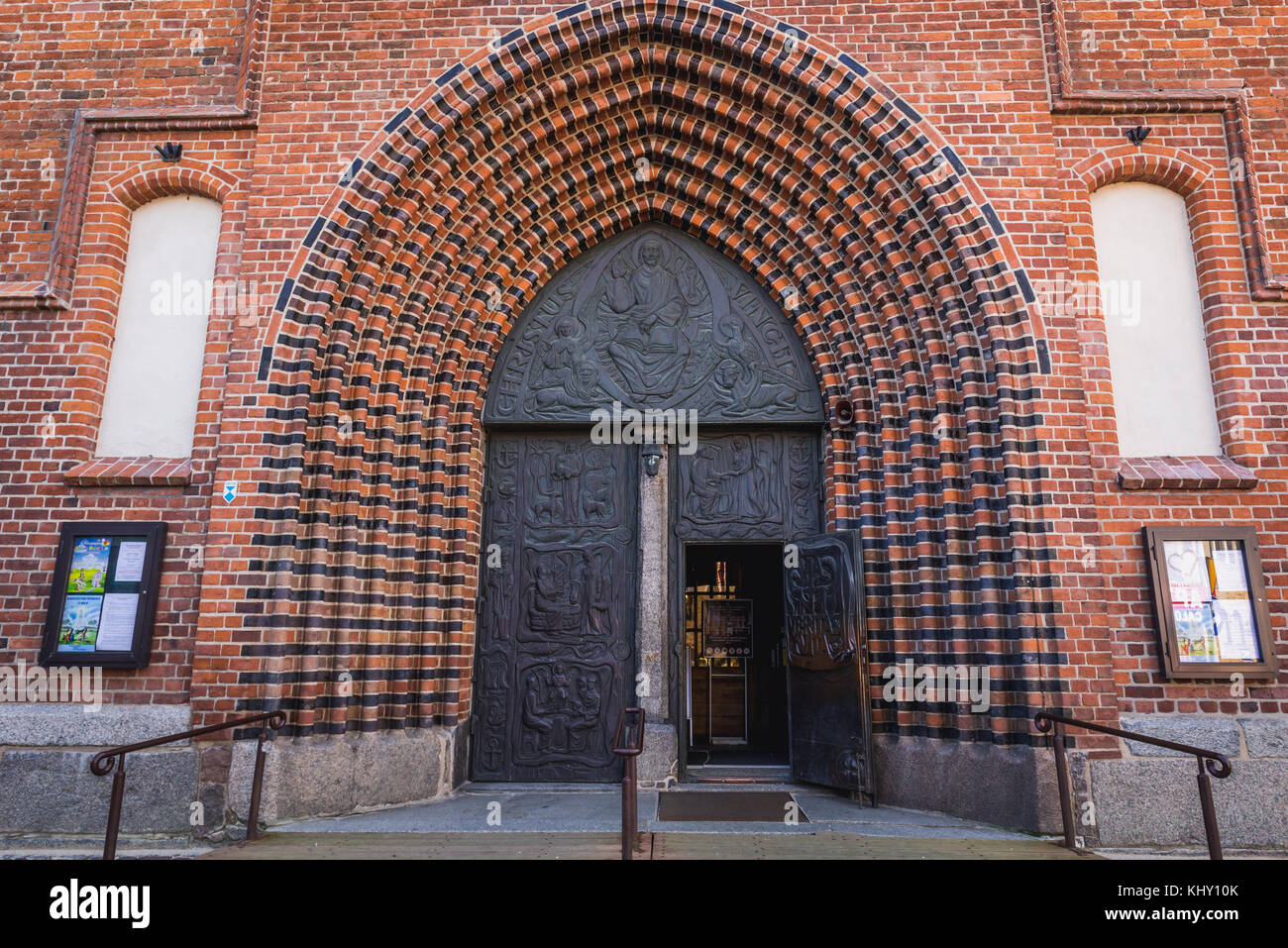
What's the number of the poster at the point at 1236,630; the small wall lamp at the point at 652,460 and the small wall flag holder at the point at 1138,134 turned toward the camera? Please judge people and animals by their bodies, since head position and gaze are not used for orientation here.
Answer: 3

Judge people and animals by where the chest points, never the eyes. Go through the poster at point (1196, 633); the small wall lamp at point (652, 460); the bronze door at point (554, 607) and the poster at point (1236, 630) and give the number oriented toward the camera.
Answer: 4

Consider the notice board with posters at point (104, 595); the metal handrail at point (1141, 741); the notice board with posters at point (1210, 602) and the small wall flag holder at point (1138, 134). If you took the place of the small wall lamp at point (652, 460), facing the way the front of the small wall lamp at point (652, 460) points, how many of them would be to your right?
1

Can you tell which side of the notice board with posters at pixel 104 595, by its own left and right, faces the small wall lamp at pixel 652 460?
left

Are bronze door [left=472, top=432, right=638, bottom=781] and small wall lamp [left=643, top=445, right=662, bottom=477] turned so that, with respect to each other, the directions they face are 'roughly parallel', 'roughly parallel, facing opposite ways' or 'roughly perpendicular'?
roughly parallel

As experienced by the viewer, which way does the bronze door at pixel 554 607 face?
facing the viewer

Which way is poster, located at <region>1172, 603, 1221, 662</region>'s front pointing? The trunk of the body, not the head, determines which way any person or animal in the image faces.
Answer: toward the camera

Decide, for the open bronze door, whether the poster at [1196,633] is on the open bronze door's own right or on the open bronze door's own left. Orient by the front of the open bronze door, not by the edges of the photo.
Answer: on the open bronze door's own left

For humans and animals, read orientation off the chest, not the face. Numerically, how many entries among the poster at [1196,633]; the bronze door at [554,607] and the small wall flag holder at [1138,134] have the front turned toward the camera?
3

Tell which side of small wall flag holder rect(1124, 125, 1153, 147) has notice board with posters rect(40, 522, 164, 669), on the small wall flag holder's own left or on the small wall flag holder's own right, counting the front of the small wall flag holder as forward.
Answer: on the small wall flag holder's own right

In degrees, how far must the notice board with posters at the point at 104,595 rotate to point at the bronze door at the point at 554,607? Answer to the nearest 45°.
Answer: approximately 90° to its left
